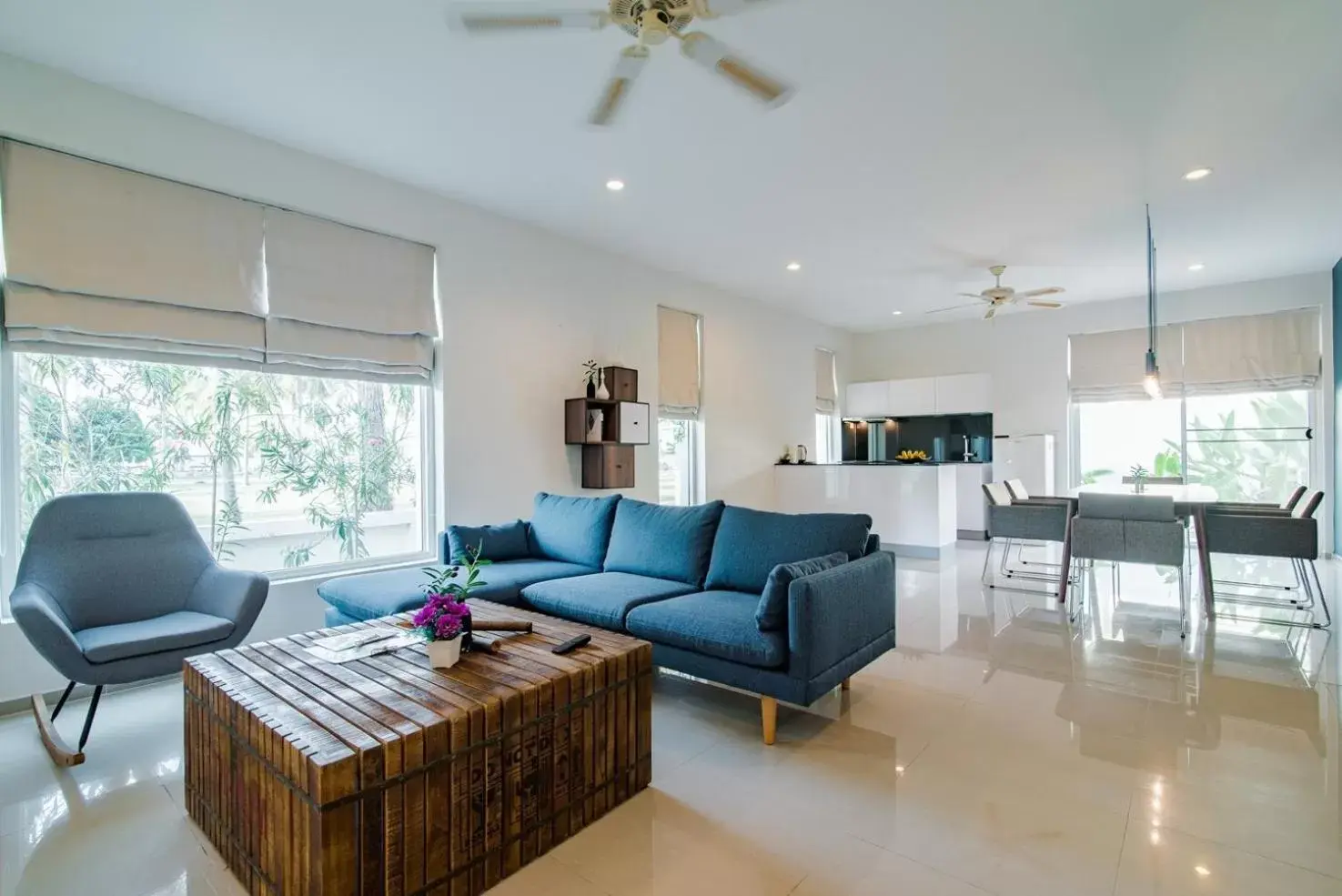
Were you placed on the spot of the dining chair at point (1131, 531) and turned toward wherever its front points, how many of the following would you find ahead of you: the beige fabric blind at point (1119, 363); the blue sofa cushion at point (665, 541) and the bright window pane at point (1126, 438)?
2

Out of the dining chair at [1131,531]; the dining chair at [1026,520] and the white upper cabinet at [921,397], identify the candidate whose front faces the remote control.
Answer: the white upper cabinet

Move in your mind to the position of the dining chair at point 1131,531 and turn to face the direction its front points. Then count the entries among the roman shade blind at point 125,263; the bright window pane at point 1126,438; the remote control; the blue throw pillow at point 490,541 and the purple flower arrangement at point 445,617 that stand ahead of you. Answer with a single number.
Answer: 1

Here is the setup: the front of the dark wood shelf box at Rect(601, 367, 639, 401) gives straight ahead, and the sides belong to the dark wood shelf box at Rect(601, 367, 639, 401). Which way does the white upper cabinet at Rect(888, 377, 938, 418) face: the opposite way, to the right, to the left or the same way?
to the right

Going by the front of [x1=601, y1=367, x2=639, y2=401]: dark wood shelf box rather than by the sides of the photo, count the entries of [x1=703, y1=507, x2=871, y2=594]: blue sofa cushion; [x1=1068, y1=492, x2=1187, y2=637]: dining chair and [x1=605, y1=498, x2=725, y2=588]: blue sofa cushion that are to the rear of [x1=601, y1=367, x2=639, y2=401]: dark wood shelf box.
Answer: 0

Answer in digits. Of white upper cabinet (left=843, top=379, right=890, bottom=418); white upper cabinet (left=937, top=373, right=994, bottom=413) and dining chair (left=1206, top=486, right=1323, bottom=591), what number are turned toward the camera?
2

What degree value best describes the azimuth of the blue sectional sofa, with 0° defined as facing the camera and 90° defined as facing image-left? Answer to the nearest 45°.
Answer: approximately 45°

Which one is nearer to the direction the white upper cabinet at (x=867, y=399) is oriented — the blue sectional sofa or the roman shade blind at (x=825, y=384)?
the blue sectional sofa

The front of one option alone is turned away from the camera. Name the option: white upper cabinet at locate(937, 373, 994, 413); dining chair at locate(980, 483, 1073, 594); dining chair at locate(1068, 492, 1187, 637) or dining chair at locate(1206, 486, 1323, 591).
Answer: dining chair at locate(1068, 492, 1187, 637)

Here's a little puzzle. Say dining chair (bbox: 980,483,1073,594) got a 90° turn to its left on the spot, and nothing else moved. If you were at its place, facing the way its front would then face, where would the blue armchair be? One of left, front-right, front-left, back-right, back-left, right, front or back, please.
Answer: back-left

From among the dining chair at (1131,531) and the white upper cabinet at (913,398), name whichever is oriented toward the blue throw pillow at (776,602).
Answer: the white upper cabinet

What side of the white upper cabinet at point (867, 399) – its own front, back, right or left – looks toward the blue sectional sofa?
front

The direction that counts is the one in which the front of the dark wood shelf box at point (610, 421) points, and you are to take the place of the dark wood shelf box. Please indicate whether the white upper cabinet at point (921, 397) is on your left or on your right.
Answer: on your left

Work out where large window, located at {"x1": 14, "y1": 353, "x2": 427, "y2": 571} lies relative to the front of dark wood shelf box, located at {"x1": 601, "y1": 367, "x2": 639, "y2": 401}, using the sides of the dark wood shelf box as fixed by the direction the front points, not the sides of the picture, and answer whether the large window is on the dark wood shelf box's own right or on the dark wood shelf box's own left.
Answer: on the dark wood shelf box's own right

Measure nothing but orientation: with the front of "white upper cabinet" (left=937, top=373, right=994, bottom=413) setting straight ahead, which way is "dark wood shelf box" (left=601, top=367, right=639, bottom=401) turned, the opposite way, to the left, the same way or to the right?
to the left

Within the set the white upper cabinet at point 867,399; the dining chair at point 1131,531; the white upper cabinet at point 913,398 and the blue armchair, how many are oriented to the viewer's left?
0

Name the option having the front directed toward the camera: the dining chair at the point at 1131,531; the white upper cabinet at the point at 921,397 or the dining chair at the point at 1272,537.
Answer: the white upper cabinet

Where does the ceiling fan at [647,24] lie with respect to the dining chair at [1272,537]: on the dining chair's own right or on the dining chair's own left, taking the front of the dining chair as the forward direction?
on the dining chair's own left

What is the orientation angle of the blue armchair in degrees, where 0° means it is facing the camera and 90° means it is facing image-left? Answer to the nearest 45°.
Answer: approximately 315°
